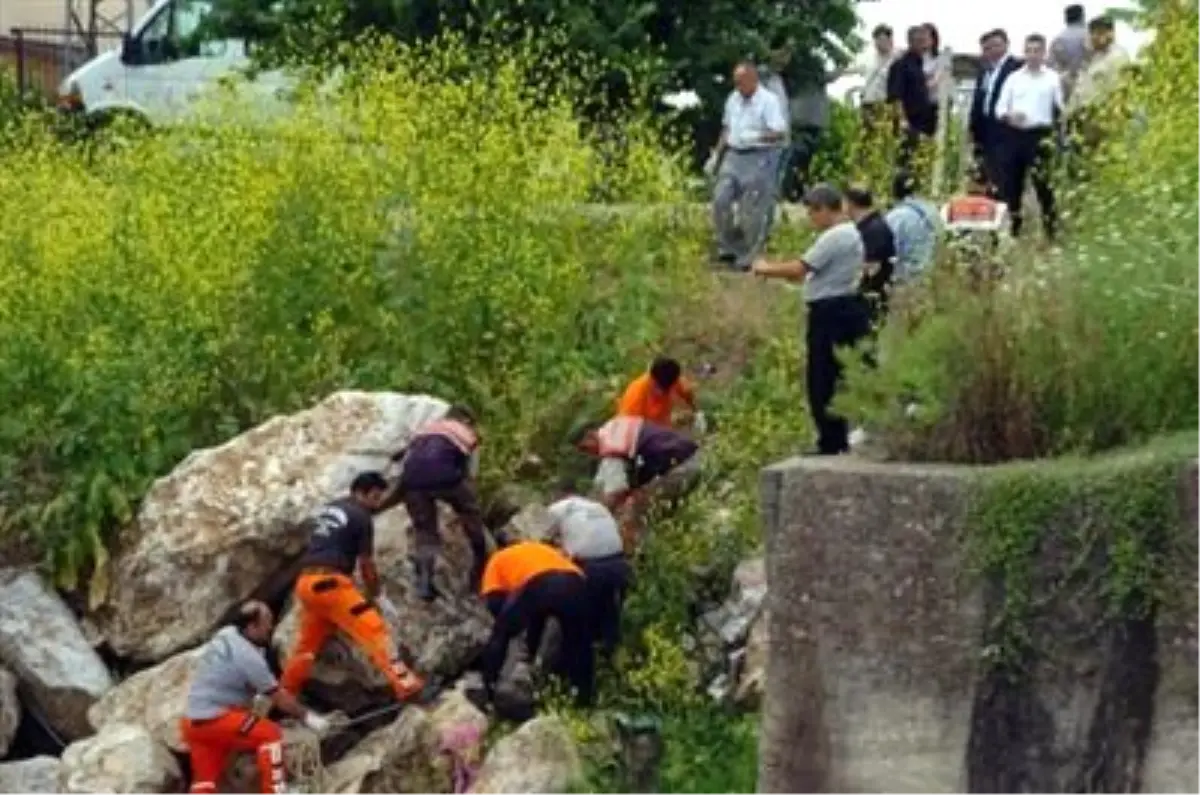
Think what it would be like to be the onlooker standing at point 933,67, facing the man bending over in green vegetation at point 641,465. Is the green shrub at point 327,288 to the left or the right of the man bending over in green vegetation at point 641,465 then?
right

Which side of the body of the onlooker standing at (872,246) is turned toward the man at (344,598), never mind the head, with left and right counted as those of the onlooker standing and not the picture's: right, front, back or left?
front

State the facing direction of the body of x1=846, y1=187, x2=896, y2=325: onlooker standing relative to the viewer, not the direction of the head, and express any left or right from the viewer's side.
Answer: facing to the left of the viewer

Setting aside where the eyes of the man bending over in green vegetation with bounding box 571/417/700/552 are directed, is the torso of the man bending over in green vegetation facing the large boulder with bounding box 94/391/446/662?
yes

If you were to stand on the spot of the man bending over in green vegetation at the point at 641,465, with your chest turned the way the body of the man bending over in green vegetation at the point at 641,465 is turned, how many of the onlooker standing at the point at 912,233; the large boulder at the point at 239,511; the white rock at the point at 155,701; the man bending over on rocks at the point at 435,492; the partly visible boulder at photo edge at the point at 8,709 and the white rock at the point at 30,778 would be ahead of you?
5

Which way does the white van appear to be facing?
to the viewer's left

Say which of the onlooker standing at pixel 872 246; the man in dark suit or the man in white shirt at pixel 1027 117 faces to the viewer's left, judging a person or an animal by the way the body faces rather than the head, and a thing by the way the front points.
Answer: the onlooker standing

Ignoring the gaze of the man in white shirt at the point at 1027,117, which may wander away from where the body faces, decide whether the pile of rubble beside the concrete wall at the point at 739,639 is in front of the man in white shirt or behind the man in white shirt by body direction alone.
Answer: in front

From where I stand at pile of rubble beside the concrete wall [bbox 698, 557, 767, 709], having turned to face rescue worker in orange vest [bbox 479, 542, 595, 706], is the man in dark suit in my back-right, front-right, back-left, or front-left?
back-right

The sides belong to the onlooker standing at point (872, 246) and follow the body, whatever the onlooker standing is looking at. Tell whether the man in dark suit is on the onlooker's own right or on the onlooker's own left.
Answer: on the onlooker's own right

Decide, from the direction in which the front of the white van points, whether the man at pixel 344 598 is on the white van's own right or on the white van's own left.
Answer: on the white van's own left
